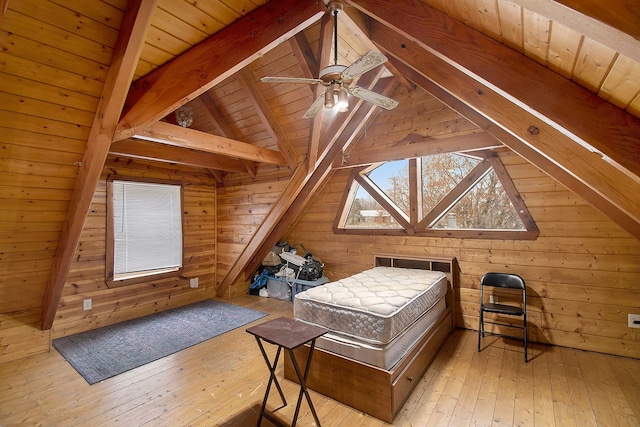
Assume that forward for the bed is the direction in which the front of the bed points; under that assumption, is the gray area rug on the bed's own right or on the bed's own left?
on the bed's own right

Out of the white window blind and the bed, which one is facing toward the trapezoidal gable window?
the white window blind

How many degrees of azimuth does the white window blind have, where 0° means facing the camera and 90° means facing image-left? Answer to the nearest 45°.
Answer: approximately 315°

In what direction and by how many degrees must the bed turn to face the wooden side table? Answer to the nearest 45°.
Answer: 0° — it already faces it

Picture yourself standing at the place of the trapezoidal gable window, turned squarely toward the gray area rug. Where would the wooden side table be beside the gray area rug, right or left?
left
